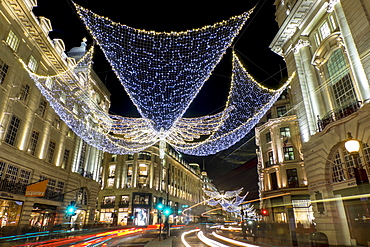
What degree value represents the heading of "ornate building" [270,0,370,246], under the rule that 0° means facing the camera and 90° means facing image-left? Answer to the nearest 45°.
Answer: approximately 45°

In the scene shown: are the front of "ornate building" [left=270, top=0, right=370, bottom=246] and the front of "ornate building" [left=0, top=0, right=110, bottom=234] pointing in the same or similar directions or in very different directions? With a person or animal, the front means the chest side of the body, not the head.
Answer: very different directions

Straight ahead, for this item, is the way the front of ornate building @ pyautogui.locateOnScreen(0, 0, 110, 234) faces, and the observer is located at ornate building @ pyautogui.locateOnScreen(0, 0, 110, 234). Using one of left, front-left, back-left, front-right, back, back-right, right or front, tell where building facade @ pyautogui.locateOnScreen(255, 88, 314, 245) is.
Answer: front-left

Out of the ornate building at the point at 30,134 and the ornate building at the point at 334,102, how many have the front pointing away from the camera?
0

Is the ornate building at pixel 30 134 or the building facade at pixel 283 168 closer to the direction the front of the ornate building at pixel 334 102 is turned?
the ornate building

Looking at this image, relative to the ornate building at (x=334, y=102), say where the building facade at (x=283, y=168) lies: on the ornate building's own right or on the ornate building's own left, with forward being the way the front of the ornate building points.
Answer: on the ornate building's own right

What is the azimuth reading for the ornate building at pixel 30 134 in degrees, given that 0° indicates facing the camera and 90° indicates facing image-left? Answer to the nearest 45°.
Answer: approximately 315°

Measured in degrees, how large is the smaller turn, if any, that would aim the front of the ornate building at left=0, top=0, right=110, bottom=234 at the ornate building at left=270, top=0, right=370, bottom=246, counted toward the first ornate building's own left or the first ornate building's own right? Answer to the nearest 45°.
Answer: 0° — it already faces it

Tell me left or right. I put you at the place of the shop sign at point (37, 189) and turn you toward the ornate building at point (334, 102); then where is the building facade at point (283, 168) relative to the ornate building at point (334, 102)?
left

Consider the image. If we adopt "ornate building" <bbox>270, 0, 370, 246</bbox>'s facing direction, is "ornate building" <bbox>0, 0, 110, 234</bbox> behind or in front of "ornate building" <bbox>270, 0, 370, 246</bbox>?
in front

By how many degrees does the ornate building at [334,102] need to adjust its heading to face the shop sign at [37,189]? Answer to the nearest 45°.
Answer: approximately 45° to its right
